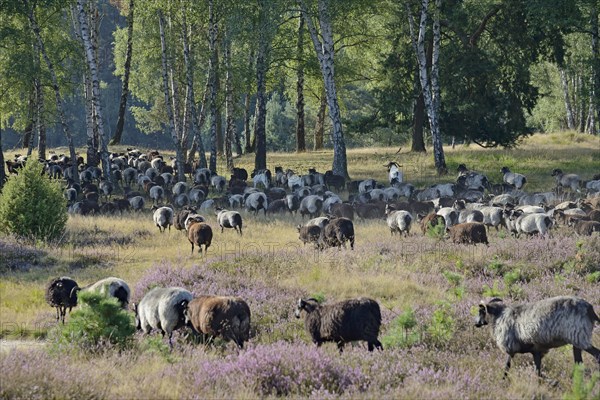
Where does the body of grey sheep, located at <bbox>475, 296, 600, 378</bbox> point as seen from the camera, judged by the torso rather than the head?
to the viewer's left

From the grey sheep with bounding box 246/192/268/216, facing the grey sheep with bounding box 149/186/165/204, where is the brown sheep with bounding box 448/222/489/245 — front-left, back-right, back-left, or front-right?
back-left

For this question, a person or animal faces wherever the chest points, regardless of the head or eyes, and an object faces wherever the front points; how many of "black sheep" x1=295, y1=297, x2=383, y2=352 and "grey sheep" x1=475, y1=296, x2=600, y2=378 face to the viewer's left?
2

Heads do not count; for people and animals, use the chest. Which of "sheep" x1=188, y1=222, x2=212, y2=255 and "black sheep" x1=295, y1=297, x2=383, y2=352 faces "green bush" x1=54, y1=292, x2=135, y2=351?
the black sheep

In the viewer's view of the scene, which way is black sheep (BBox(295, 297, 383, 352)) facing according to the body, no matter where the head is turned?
to the viewer's left

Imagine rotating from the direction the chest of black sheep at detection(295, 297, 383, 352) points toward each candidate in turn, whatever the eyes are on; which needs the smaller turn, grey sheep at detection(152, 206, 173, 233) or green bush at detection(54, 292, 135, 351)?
the green bush

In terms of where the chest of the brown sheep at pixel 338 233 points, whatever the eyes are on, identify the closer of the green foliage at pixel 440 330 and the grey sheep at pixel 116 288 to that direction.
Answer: the grey sheep

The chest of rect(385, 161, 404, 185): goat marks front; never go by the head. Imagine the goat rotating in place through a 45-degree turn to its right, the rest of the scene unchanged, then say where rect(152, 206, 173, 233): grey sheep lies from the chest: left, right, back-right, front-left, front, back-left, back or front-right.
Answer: front-left

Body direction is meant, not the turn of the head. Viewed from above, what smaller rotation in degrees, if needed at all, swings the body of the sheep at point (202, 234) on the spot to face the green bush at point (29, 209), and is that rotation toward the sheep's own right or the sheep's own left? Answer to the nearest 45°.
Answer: approximately 45° to the sheep's own left

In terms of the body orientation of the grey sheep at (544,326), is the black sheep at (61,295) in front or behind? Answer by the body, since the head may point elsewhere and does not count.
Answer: in front

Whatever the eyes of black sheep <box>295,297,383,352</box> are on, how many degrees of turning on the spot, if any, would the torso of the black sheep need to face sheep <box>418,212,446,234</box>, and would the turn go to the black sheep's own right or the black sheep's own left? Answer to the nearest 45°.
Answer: approximately 90° to the black sheep's own right

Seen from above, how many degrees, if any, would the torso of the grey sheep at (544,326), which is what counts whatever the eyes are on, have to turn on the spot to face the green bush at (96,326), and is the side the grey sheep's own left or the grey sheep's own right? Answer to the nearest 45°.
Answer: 0° — it already faces it

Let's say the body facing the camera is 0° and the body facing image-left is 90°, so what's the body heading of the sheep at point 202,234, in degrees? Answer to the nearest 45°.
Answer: approximately 180°

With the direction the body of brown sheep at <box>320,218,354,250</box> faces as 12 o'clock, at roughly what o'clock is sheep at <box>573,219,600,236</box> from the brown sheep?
The sheep is roughly at 6 o'clock from the brown sheep.

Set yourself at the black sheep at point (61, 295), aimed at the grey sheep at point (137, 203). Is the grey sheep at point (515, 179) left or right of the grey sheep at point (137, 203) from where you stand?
right
